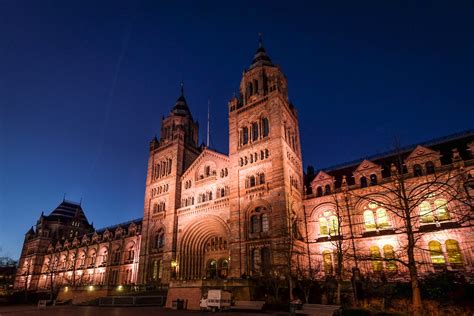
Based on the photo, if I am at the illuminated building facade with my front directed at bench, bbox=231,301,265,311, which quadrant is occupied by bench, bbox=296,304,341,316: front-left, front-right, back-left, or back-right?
front-left

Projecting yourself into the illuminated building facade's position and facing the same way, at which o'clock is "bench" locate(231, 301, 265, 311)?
The bench is roughly at 11 o'clock from the illuminated building facade.

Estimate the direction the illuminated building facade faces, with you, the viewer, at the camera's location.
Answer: facing the viewer and to the left of the viewer

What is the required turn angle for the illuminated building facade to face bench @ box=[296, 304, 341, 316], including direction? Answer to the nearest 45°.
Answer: approximately 45° to its left
